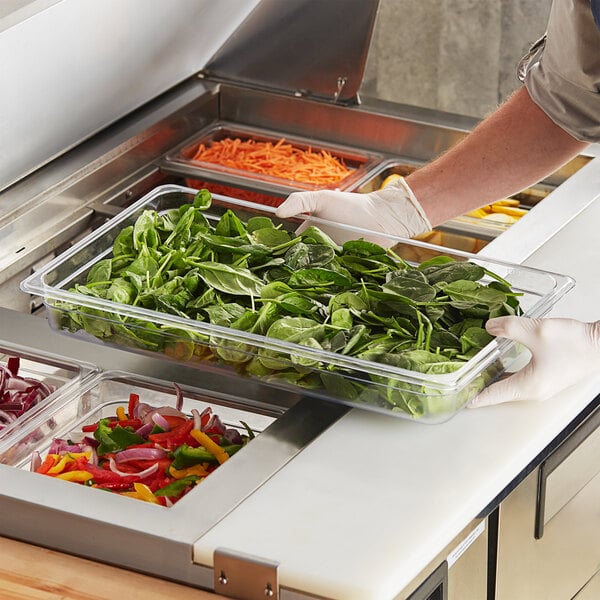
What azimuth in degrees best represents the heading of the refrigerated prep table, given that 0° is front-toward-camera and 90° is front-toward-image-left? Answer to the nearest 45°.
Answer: approximately 315°
